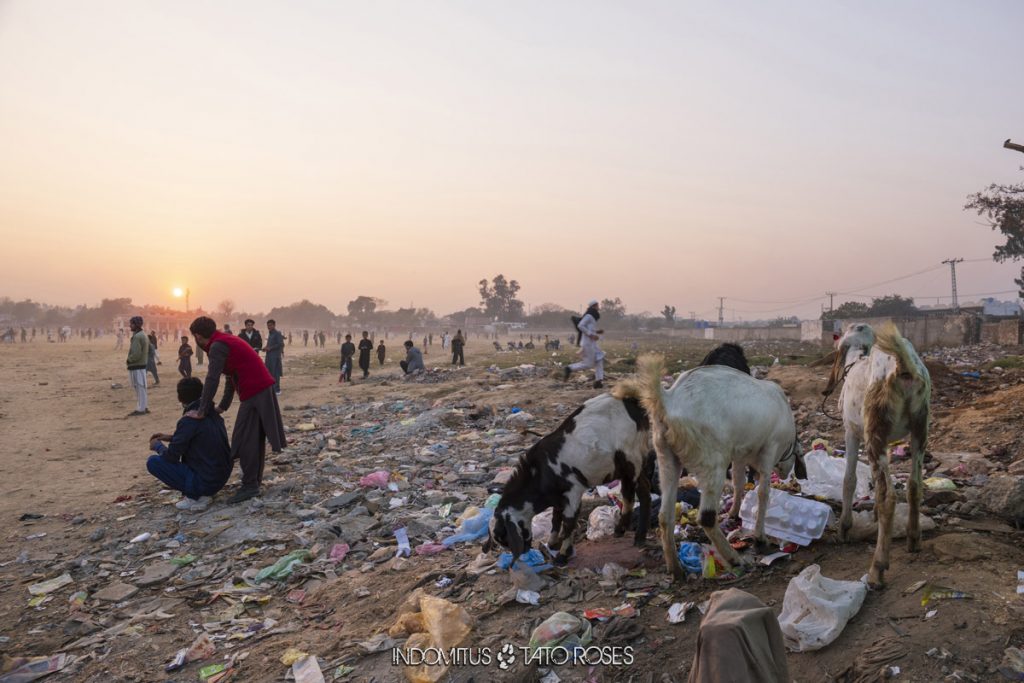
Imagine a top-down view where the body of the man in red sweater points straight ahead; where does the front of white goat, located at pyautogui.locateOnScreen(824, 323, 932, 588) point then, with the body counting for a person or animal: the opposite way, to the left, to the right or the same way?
to the right

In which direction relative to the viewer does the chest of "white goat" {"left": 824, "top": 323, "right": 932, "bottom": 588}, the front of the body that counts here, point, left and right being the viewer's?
facing away from the viewer and to the left of the viewer

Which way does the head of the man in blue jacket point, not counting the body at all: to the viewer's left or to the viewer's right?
to the viewer's left

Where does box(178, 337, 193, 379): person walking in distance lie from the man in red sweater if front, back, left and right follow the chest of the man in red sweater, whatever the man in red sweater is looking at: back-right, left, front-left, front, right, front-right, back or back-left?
right

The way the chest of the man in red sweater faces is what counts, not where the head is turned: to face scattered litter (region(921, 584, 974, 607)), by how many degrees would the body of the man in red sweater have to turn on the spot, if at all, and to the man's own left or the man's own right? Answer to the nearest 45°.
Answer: approximately 135° to the man's own left

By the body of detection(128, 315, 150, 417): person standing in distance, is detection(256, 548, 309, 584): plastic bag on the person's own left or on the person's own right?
on the person's own left

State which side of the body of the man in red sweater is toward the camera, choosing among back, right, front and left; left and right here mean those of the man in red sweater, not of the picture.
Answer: left

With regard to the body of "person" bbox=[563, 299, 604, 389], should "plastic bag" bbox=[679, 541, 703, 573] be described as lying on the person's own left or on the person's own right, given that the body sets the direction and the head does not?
on the person's own right

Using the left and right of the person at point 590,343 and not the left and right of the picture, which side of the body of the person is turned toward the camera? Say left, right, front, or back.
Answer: right

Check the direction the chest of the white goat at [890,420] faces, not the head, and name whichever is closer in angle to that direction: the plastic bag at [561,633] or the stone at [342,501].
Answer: the stone

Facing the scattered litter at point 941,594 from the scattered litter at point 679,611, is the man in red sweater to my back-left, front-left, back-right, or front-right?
back-left

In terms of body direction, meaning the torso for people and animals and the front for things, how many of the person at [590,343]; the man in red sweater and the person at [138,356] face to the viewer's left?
2
